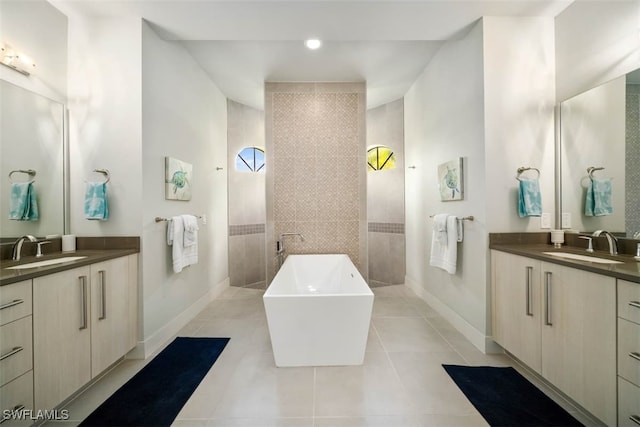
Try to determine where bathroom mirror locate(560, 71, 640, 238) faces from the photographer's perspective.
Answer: facing the viewer and to the left of the viewer

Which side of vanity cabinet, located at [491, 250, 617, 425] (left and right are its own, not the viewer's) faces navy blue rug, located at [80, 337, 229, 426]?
front

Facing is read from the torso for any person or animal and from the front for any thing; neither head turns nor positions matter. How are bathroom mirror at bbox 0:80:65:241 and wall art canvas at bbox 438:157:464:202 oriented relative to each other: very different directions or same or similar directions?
very different directions

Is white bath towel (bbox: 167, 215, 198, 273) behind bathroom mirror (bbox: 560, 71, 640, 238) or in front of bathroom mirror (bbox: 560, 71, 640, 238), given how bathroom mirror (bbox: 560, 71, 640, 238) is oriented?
in front

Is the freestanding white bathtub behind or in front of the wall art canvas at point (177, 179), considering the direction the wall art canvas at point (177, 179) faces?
in front

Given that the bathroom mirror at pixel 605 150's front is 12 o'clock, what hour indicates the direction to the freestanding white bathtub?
The freestanding white bathtub is roughly at 12 o'clock from the bathroom mirror.

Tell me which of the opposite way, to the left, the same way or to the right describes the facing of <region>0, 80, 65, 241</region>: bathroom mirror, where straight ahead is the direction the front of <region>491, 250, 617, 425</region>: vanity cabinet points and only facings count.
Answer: the opposite way

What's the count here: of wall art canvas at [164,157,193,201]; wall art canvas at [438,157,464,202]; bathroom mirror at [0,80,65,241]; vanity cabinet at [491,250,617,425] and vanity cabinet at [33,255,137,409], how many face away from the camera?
0

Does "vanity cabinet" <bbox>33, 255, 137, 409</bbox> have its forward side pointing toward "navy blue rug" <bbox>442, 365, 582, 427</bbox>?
yes

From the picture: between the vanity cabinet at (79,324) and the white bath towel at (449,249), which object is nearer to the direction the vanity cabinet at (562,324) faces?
the vanity cabinet

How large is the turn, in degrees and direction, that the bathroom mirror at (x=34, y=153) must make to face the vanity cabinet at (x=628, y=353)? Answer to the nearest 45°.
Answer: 0° — it already faces it

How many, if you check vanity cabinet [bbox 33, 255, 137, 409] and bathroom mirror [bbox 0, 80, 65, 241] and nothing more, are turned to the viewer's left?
0

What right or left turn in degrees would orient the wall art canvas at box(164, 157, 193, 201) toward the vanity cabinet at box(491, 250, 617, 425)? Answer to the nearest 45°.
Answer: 0° — it already faces it

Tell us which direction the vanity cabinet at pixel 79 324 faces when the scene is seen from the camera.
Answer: facing the viewer and to the right of the viewer

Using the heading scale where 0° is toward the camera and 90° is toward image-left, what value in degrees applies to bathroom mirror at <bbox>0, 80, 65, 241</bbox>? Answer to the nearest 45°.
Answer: approximately 315°

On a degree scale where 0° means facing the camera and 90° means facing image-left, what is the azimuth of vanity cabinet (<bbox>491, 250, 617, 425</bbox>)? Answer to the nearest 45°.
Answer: approximately 45°
